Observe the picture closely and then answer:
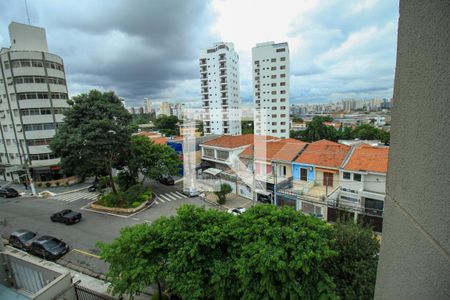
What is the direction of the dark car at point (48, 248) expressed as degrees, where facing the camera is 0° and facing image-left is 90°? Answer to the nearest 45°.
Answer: approximately 315°

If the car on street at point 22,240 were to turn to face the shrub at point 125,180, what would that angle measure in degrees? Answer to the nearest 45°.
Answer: approximately 90° to its left

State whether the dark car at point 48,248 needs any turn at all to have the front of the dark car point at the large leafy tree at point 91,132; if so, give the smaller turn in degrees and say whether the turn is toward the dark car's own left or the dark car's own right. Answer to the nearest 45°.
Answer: approximately 90° to the dark car's own left

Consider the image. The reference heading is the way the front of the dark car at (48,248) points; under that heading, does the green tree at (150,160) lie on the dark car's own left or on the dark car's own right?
on the dark car's own left

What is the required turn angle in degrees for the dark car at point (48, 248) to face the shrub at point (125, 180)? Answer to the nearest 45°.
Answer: approximately 90° to its left

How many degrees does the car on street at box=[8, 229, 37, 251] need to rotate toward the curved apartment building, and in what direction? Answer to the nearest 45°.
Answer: approximately 135° to its left

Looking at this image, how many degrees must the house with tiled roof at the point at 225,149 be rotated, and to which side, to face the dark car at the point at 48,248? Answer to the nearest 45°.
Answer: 0° — it already faces it

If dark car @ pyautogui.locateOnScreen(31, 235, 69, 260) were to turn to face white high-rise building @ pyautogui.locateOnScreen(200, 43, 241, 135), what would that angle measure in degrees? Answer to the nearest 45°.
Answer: approximately 90° to its left

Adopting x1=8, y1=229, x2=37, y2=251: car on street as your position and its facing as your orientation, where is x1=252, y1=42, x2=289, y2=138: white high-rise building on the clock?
The white high-rise building is roughly at 10 o'clock from the car on street.
